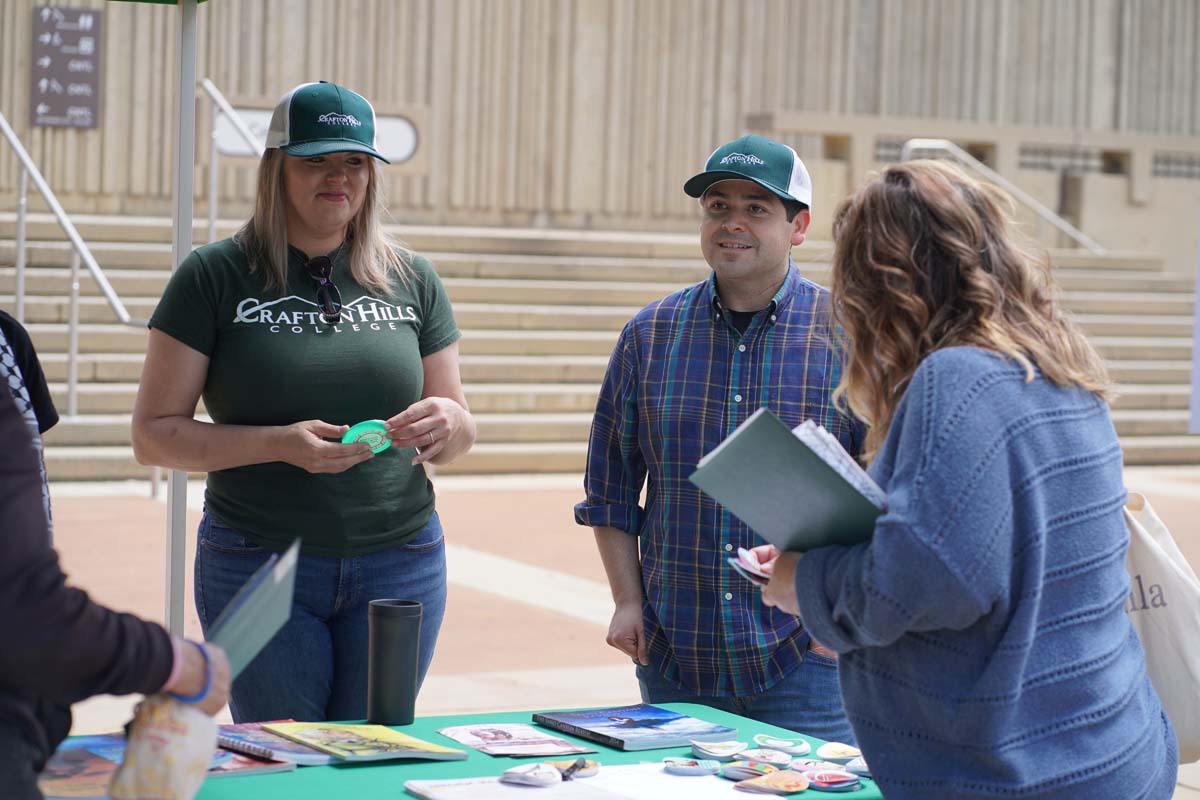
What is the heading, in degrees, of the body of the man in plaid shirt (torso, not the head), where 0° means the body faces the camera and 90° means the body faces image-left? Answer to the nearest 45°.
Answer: approximately 0°

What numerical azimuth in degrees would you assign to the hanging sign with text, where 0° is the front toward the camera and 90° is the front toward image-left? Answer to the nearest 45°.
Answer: approximately 0°

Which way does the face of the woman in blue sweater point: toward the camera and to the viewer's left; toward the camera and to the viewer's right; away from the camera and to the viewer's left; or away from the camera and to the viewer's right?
away from the camera and to the viewer's left

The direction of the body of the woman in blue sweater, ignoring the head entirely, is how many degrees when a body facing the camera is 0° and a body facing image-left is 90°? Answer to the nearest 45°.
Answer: approximately 135°

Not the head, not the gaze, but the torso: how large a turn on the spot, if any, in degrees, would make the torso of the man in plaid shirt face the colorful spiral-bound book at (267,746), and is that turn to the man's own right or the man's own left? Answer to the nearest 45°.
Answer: approximately 45° to the man's own right

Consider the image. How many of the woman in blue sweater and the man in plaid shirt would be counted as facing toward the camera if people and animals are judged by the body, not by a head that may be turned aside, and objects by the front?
1
